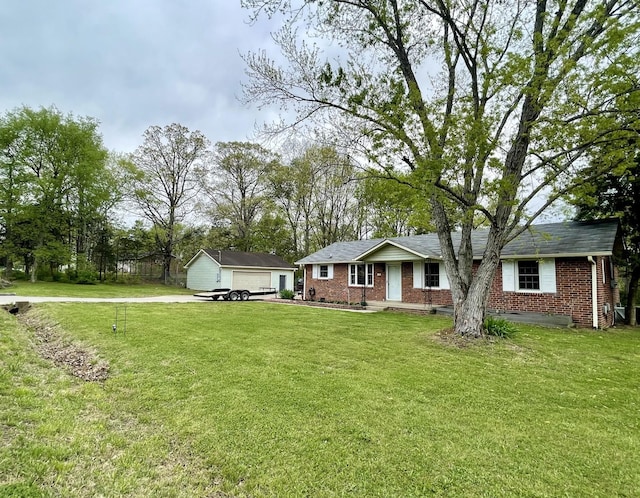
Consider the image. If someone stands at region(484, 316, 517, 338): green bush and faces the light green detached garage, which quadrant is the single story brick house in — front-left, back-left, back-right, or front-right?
front-right

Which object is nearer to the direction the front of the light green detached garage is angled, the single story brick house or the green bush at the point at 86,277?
the single story brick house

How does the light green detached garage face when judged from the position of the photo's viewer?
facing the viewer and to the right of the viewer

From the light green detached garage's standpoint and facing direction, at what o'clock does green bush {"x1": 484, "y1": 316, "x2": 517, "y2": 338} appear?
The green bush is roughly at 1 o'clock from the light green detached garage.

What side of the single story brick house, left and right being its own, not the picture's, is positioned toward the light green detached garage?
right

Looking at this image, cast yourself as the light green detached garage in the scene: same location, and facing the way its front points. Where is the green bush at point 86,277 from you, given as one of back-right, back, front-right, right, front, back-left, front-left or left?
back-right

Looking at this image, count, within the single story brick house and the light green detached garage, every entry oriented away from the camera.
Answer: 0

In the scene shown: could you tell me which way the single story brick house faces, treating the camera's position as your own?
facing the viewer and to the left of the viewer

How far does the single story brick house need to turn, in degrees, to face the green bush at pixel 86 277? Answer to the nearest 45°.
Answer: approximately 45° to its right

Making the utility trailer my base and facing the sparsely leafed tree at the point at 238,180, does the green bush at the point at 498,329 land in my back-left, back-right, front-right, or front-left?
back-right
